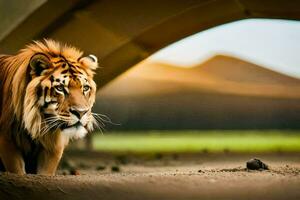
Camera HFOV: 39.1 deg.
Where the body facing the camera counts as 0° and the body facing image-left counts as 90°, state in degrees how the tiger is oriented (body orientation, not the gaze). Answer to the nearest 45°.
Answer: approximately 315°

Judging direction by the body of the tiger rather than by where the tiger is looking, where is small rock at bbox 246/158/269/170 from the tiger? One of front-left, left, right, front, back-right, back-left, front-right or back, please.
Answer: front-left
